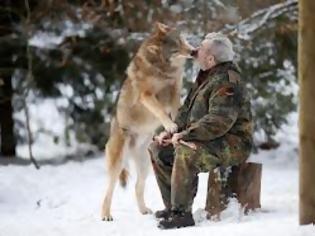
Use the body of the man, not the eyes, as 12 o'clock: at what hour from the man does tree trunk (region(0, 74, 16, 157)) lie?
The tree trunk is roughly at 2 o'clock from the man.

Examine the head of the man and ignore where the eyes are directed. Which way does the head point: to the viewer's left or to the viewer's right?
to the viewer's left

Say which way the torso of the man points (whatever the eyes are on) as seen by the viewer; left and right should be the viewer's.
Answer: facing to the left of the viewer

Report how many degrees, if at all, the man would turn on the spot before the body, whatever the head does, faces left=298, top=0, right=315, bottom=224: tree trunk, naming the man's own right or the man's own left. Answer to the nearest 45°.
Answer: approximately 135° to the man's own left
